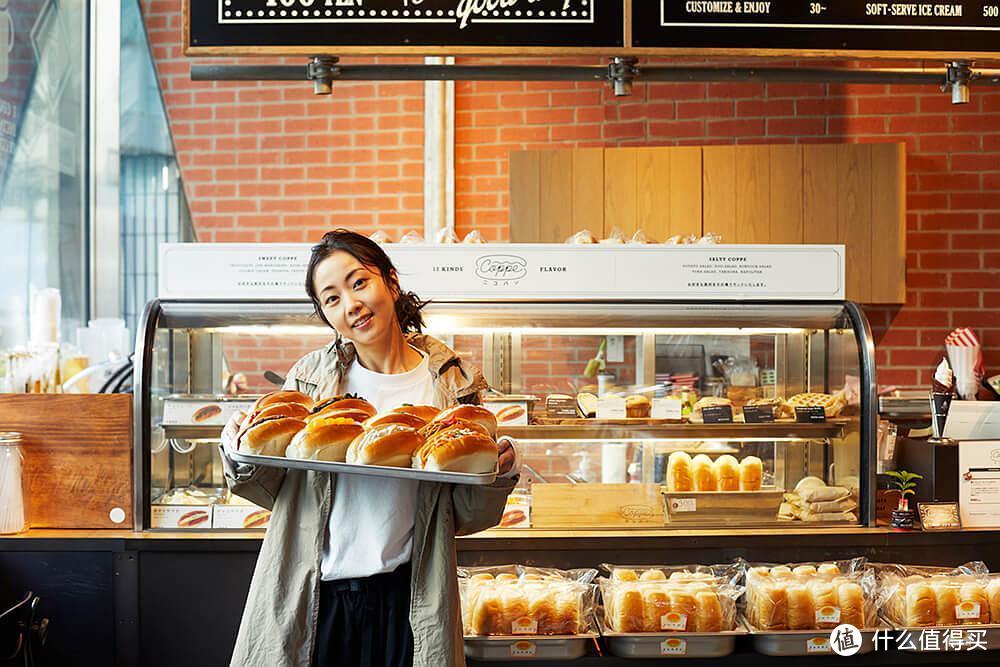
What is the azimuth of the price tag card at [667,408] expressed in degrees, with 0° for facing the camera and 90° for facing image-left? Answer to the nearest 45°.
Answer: approximately 0°

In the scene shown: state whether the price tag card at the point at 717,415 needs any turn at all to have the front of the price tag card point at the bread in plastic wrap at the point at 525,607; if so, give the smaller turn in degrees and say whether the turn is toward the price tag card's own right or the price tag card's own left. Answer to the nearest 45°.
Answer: approximately 45° to the price tag card's own right

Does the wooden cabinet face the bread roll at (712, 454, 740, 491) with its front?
yes
